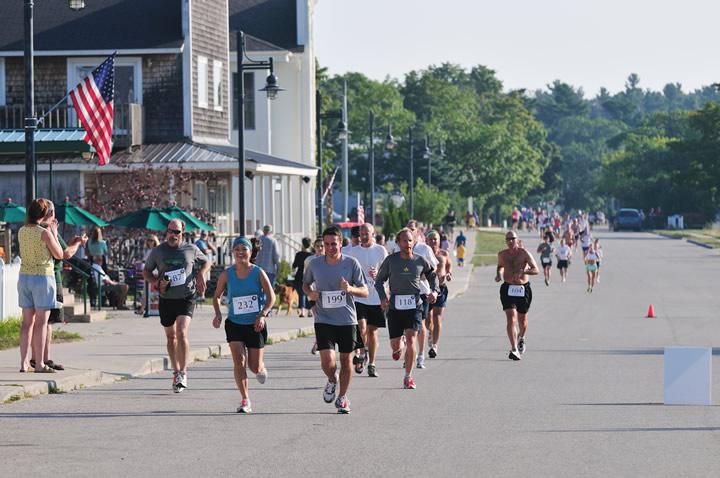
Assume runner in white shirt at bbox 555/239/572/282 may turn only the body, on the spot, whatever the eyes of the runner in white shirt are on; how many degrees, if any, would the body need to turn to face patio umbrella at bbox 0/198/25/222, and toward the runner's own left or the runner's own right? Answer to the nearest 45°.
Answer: approximately 45° to the runner's own right

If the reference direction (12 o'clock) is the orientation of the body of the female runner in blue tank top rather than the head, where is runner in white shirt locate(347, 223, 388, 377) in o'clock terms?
The runner in white shirt is roughly at 7 o'clock from the female runner in blue tank top.

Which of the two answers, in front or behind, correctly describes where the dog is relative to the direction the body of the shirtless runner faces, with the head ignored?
behind

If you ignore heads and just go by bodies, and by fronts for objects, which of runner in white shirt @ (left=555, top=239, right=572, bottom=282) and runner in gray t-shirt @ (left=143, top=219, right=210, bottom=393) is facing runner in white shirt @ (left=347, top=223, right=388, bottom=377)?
runner in white shirt @ (left=555, top=239, right=572, bottom=282)

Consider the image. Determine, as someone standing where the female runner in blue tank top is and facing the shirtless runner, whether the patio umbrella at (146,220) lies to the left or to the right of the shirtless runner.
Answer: left

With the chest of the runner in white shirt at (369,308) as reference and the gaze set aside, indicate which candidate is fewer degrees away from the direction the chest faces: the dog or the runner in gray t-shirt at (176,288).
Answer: the runner in gray t-shirt

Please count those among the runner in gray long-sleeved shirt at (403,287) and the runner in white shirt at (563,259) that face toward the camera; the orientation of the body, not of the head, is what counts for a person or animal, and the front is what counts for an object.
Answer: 2

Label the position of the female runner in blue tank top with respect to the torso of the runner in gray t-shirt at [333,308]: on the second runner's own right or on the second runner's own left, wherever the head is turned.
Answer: on the second runner's own right

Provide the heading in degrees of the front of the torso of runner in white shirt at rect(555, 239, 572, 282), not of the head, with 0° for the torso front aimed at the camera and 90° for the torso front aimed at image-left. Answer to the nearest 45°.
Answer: approximately 0°

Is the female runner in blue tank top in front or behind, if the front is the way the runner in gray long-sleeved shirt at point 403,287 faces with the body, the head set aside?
in front

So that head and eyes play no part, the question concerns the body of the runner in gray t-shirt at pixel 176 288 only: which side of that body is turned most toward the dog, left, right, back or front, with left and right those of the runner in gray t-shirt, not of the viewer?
back
